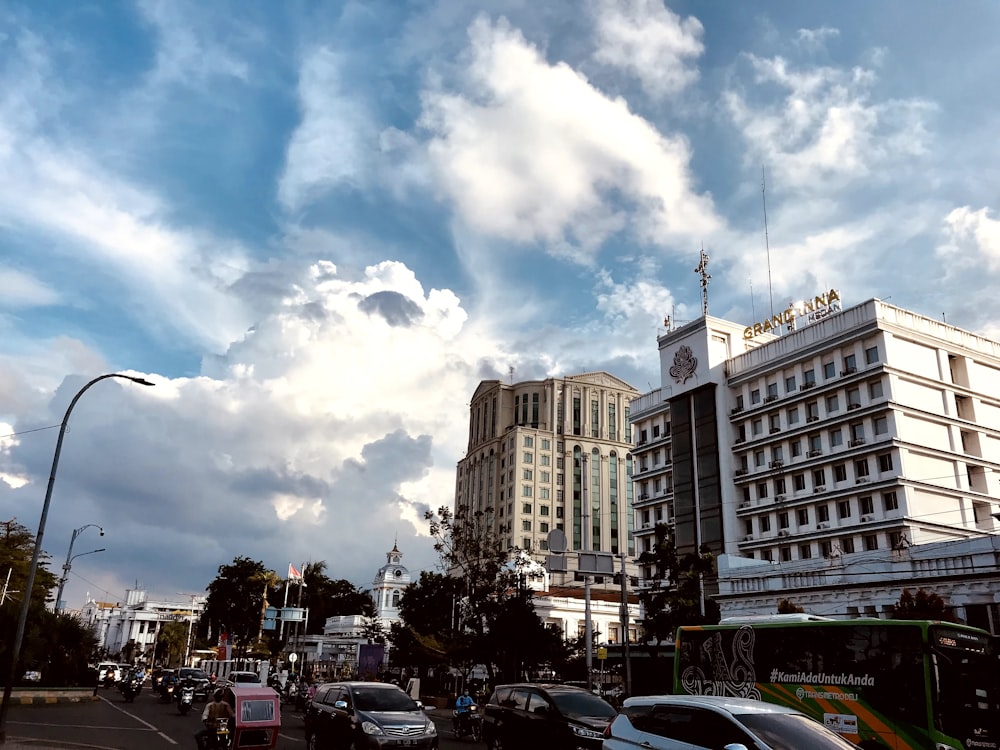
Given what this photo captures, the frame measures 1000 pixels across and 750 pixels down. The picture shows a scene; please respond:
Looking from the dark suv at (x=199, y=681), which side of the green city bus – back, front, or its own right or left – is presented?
back

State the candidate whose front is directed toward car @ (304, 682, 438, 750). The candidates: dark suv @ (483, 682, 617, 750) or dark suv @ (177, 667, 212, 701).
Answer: dark suv @ (177, 667, 212, 701)

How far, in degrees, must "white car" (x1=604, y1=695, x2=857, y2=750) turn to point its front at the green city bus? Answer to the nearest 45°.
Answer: approximately 90° to its left

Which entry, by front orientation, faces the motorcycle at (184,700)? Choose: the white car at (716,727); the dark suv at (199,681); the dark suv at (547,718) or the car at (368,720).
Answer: the dark suv at (199,681)

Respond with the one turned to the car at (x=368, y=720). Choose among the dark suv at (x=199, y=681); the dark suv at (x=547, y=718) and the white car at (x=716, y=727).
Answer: the dark suv at (x=199, y=681)

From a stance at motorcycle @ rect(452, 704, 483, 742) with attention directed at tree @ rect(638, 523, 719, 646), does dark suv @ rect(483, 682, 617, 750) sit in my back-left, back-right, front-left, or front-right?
back-right

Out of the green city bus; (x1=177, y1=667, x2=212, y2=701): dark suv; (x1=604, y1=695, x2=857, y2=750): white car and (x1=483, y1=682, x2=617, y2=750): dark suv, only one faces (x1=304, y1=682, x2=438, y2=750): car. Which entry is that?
(x1=177, y1=667, x2=212, y2=701): dark suv

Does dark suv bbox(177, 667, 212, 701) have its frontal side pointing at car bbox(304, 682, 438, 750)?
yes
